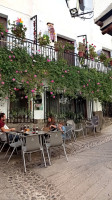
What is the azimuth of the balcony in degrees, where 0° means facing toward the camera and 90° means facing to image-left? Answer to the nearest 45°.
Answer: approximately 315°
